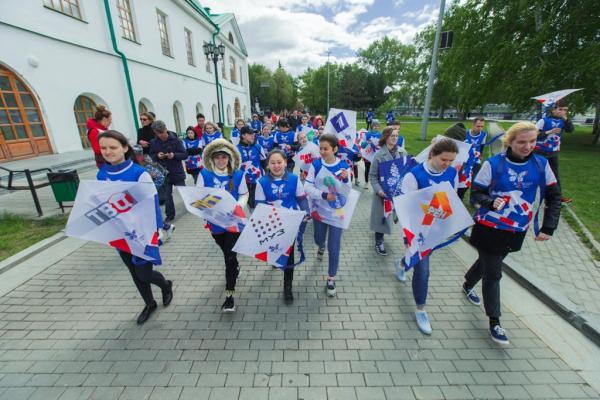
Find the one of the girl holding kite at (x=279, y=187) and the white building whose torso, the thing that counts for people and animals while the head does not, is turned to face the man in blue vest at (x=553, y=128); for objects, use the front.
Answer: the white building

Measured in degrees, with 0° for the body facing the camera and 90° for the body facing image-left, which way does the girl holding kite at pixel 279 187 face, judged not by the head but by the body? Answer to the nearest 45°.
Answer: approximately 0°

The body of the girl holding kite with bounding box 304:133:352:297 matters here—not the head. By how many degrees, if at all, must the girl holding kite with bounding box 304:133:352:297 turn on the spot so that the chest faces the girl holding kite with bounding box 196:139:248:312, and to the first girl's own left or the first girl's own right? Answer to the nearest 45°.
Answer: approximately 90° to the first girl's own right

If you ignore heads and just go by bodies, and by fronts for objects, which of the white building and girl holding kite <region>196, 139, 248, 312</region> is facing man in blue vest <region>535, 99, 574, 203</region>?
the white building

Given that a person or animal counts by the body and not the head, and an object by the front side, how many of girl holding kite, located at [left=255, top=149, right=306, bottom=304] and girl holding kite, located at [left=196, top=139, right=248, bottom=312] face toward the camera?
2

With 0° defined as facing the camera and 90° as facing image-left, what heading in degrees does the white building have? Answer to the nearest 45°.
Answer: approximately 315°

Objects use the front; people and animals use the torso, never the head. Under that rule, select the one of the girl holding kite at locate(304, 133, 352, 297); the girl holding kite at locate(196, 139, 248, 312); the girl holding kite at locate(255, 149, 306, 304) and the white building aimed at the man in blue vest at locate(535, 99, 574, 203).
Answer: the white building

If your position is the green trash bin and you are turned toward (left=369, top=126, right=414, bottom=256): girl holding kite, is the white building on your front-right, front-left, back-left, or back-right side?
back-left

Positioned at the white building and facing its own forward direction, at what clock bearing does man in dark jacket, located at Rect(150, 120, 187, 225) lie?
The man in dark jacket is roughly at 1 o'clock from the white building.

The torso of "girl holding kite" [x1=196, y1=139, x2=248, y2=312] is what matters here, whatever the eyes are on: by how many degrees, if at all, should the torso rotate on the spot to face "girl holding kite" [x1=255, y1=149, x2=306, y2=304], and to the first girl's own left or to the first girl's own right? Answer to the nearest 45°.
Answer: approximately 90° to the first girl's own left

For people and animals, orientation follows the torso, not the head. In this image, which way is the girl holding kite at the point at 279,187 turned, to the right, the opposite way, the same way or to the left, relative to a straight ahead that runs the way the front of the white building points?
to the right

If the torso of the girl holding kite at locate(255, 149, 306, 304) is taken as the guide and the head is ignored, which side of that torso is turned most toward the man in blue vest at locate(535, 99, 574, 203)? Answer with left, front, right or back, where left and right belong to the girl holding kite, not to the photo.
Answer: left
